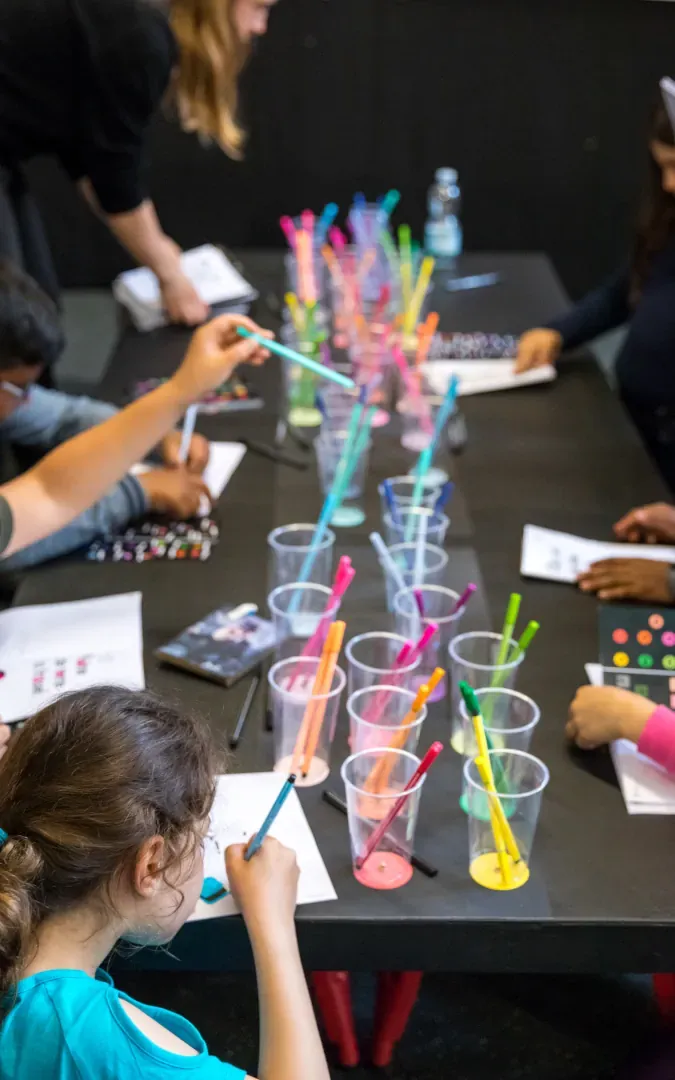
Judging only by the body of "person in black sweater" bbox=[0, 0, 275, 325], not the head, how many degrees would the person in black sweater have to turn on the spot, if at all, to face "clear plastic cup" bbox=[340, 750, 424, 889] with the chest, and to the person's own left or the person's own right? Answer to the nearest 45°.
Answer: approximately 90° to the person's own right

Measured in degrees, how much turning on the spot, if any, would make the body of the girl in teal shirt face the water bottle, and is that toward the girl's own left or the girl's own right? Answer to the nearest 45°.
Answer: approximately 45° to the girl's own left

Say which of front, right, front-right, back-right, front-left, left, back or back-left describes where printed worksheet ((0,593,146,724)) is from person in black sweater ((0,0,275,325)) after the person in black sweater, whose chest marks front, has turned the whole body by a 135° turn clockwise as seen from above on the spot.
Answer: front-left

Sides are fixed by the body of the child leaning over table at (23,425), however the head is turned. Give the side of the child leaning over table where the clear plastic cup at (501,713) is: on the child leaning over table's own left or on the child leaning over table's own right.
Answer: on the child leaning over table's own right

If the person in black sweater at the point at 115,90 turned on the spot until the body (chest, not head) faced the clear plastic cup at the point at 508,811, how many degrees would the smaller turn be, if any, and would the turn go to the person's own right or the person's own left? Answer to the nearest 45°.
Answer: approximately 90° to the person's own right

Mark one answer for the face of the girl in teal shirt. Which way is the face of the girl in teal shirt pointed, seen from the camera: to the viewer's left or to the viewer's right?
to the viewer's right

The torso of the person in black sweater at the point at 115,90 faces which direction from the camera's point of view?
to the viewer's right

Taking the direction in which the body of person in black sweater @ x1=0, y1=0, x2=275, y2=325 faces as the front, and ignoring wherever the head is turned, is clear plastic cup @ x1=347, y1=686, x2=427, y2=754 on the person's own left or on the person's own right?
on the person's own right

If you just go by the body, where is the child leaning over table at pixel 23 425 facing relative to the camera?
to the viewer's right

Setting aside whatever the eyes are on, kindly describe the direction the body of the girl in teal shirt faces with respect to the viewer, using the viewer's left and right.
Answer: facing away from the viewer and to the right of the viewer

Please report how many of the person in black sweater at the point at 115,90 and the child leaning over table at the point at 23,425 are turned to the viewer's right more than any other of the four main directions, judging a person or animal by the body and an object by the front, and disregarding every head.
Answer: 2

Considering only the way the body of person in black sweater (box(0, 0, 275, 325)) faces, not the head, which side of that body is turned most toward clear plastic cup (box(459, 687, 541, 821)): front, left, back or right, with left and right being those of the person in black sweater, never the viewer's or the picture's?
right
